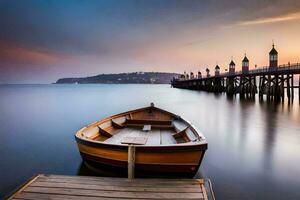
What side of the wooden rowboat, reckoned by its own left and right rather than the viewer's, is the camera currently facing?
back

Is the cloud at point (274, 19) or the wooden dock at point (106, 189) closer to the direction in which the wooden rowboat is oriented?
the cloud

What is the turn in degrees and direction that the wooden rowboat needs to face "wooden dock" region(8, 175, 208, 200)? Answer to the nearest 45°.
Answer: approximately 135° to its left
